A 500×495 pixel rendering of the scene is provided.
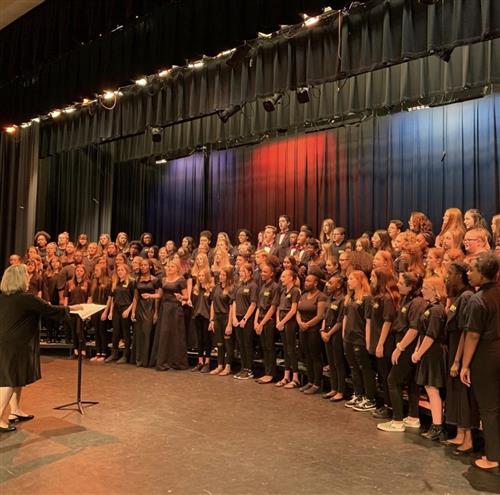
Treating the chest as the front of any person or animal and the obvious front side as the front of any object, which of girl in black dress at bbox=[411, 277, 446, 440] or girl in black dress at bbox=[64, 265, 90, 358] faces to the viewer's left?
girl in black dress at bbox=[411, 277, 446, 440]

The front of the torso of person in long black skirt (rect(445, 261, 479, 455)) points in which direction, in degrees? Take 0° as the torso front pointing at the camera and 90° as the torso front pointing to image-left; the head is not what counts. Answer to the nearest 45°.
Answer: approximately 90°

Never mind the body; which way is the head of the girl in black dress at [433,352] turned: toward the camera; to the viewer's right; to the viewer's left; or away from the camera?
to the viewer's left
